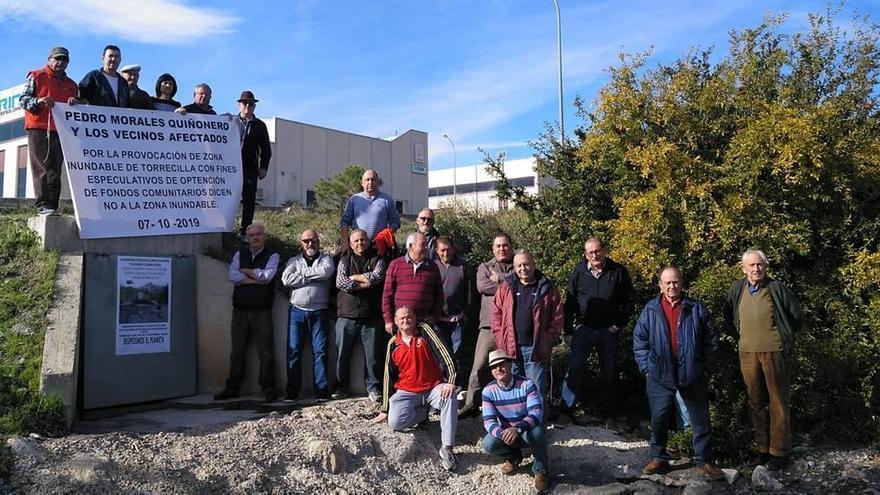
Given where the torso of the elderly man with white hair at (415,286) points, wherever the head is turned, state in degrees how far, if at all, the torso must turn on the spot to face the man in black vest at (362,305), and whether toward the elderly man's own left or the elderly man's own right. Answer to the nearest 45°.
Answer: approximately 135° to the elderly man's own right

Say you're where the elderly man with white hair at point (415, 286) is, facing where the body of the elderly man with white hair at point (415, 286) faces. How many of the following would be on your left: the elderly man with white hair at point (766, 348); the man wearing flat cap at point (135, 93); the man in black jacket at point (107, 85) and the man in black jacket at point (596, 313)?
2

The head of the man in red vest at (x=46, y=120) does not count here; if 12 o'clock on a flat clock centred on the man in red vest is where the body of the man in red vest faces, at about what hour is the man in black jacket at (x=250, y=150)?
The man in black jacket is roughly at 10 o'clock from the man in red vest.

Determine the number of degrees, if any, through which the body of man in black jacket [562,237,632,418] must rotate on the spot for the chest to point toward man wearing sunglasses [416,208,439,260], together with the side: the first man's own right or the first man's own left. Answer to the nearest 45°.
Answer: approximately 90° to the first man's own right

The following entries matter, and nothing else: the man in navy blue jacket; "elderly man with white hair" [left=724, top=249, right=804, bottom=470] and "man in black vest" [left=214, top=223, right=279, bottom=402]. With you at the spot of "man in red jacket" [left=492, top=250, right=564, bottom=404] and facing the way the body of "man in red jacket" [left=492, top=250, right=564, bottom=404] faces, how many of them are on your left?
2
